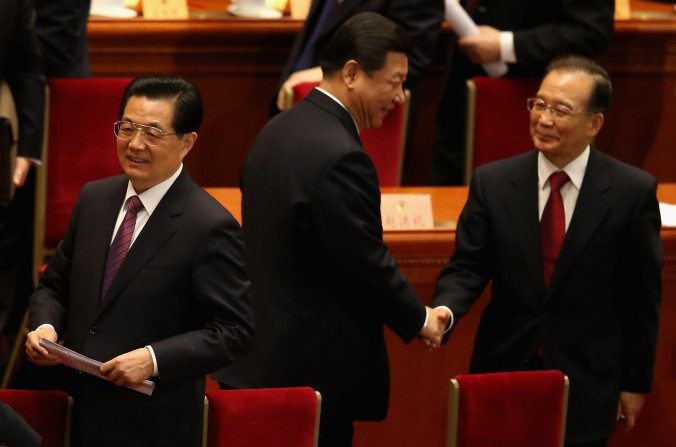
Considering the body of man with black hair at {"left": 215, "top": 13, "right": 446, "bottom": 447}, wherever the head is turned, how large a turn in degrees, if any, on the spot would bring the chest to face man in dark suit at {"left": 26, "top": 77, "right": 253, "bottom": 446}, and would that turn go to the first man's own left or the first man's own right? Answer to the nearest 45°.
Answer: approximately 180°

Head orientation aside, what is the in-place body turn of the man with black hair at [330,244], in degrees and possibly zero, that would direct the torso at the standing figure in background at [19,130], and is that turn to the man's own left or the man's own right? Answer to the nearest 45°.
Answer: approximately 90° to the man's own left

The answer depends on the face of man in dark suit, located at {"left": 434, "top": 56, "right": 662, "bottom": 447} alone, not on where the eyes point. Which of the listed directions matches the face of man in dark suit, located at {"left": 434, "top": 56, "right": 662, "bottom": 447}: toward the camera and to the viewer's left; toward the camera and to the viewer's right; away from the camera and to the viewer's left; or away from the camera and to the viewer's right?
toward the camera and to the viewer's left

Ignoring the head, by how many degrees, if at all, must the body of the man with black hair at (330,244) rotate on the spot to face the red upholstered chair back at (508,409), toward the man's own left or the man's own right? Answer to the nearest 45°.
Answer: approximately 45° to the man's own right
